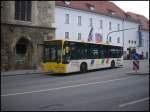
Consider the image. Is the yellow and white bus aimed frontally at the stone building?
no

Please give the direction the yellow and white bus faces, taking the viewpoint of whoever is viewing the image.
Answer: facing the viewer and to the left of the viewer
